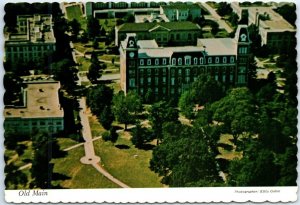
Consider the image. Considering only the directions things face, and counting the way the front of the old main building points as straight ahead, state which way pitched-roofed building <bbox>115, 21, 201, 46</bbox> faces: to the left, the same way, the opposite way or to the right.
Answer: the same way

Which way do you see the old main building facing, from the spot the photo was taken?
facing the viewer

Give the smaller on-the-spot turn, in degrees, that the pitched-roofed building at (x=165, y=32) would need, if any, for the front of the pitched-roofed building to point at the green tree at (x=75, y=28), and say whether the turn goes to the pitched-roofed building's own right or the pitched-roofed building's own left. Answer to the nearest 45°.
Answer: approximately 90° to the pitched-roofed building's own right

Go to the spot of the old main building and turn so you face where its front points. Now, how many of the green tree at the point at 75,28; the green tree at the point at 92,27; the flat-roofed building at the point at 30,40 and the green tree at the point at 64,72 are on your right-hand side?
4

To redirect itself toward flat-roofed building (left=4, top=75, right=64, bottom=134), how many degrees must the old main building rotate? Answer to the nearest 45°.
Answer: approximately 90° to its right

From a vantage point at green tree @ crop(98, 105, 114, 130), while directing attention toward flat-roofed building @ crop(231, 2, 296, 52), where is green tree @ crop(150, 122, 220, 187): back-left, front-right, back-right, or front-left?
front-right

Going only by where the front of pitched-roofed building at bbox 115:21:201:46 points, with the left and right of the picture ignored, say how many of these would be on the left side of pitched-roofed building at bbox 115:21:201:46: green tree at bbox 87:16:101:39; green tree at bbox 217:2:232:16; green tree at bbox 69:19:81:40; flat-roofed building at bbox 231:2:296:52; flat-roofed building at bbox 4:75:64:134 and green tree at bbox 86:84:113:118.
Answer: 2

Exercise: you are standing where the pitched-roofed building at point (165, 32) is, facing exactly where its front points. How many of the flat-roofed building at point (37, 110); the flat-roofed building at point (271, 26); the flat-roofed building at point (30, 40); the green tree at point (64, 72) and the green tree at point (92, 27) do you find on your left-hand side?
1
